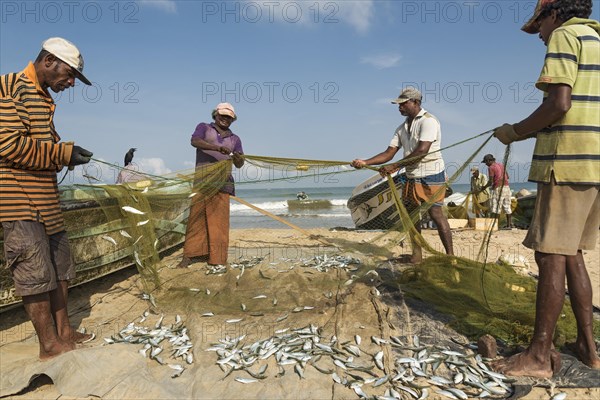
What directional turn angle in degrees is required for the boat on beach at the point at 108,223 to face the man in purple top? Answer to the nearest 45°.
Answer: approximately 45° to its right

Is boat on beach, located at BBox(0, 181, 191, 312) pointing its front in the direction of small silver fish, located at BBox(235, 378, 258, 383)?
no

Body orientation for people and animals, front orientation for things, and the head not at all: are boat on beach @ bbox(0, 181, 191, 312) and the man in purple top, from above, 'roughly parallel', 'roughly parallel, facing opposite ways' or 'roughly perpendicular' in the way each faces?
roughly perpendicular

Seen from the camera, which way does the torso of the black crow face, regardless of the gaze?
to the viewer's right

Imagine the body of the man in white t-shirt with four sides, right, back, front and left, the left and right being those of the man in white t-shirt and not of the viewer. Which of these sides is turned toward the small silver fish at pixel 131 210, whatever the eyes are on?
front

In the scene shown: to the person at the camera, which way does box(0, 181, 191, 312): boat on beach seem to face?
facing away from the viewer and to the right of the viewer

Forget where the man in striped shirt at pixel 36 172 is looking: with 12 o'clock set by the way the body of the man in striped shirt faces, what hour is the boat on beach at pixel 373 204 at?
The boat on beach is roughly at 11 o'clock from the man in striped shirt.

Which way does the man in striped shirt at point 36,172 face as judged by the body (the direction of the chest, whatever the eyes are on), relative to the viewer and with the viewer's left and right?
facing to the right of the viewer

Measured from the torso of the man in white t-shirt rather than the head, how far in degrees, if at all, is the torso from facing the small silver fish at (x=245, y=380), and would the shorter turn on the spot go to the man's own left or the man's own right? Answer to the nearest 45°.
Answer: approximately 45° to the man's own left

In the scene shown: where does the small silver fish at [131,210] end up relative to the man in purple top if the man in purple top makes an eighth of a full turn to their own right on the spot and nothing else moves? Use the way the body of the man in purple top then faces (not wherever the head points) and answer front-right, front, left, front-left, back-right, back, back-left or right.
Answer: front-right

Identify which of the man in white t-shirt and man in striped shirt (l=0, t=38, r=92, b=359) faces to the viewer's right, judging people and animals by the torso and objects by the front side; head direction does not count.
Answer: the man in striped shirt

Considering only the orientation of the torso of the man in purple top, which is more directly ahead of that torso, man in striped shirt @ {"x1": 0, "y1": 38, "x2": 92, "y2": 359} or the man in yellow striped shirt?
the man in yellow striped shirt

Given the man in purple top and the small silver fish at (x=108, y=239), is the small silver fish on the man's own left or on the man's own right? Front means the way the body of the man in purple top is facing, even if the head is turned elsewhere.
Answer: on the man's own right

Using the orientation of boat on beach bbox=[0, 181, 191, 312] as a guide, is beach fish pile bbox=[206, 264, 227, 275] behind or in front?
in front
